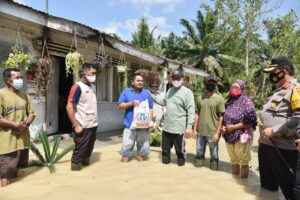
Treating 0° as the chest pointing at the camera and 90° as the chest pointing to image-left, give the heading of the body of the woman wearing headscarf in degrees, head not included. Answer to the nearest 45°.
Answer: approximately 45°

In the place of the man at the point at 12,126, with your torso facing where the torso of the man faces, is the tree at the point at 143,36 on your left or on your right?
on your left

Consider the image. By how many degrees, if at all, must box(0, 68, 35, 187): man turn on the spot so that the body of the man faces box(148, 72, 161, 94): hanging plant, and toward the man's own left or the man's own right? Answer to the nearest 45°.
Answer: approximately 90° to the man's own left

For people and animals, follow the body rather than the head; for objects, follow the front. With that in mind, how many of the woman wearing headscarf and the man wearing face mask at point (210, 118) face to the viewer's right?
0

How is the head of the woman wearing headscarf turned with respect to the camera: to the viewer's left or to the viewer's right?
to the viewer's left

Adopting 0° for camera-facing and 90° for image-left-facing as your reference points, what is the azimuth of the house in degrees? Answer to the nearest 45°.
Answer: approximately 315°

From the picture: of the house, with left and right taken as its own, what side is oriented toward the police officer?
front

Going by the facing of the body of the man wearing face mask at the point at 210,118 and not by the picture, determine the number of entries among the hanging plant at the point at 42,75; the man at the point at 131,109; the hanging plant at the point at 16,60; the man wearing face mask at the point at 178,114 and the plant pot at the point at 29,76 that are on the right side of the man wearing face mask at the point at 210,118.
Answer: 5

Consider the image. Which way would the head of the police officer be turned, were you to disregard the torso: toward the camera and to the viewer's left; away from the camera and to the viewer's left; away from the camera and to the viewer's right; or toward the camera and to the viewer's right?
toward the camera and to the viewer's left

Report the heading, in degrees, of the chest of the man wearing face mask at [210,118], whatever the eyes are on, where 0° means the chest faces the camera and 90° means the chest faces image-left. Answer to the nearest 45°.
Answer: approximately 0°

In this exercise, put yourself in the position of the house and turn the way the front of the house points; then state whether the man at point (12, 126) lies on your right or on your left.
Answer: on your right

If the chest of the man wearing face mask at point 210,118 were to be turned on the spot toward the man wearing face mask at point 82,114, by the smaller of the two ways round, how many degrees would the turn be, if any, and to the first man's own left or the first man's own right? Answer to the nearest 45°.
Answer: approximately 90° to the first man's own right
